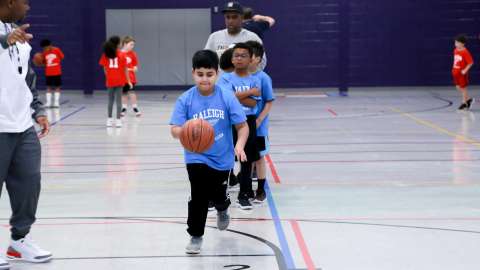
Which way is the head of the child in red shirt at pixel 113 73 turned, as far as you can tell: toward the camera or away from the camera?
away from the camera

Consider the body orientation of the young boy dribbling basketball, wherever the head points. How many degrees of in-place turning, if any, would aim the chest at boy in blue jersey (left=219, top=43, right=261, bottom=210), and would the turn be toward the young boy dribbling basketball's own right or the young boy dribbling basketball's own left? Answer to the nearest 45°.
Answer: approximately 180°

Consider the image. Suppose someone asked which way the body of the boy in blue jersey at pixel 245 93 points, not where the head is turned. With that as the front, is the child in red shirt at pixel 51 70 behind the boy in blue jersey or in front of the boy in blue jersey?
behind

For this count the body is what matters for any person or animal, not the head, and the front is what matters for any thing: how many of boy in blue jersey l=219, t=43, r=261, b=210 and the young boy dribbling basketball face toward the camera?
2

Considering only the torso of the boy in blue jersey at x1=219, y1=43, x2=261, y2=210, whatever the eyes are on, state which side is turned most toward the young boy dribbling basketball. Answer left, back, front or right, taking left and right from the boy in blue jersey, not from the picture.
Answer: front

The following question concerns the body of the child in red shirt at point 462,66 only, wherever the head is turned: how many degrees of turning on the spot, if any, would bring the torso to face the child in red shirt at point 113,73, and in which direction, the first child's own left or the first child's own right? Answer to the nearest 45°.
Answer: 0° — they already face them

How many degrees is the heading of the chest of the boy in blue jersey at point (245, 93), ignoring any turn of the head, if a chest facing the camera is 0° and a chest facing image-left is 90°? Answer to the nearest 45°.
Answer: approximately 0°
